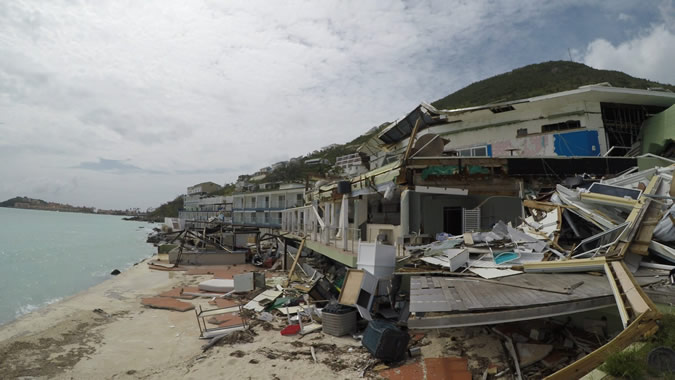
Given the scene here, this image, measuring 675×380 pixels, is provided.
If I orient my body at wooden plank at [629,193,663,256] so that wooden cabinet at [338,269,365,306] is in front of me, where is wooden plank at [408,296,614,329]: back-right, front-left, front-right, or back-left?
front-left

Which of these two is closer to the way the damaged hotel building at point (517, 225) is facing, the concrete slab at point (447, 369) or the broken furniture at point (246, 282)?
the broken furniture

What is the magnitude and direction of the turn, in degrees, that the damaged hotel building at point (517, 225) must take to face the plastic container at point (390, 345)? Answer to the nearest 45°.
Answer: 0° — it already faces it

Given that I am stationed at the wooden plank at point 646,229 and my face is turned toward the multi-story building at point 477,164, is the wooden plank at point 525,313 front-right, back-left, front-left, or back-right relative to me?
back-left

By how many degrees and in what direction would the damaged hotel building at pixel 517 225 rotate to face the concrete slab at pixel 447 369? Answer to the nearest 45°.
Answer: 0° — it already faces it

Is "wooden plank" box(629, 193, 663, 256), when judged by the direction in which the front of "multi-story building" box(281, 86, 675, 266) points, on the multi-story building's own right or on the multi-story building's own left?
on the multi-story building's own left

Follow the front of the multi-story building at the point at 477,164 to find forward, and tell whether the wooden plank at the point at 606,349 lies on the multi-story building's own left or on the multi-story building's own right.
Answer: on the multi-story building's own left

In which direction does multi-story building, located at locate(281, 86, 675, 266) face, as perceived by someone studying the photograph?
facing the viewer and to the left of the viewer

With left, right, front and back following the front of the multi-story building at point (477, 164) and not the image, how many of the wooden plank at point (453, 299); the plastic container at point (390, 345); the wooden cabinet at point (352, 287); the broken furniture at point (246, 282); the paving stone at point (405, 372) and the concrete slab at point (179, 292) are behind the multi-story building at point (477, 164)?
0
